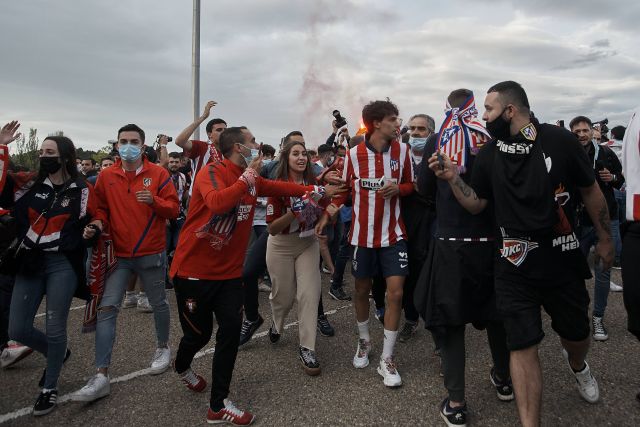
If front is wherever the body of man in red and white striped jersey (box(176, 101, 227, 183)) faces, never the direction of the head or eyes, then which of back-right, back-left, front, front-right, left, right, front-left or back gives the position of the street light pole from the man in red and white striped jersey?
back-left

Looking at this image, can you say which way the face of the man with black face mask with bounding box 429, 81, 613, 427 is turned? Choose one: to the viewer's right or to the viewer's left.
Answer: to the viewer's left

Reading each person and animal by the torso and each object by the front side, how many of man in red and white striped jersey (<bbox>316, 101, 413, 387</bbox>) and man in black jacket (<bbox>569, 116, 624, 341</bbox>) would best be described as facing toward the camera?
2

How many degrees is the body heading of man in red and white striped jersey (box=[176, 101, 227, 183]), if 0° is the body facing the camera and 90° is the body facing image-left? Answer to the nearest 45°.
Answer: approximately 315°

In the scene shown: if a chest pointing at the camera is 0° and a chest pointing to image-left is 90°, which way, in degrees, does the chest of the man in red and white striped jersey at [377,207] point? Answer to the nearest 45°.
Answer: approximately 0°

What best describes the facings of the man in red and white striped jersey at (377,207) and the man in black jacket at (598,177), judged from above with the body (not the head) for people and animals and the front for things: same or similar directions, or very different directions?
same or similar directions

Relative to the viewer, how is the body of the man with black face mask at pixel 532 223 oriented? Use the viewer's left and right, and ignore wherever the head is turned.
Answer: facing the viewer and to the left of the viewer

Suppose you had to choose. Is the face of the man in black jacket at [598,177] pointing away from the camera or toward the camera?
toward the camera

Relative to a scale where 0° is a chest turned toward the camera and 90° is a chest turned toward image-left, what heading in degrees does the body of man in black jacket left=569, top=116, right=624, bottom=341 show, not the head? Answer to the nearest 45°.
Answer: approximately 0°

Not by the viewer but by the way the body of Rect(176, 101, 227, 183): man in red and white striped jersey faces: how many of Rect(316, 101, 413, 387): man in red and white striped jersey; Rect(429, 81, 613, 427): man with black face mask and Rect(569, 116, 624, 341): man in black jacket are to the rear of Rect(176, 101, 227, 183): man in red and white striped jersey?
0

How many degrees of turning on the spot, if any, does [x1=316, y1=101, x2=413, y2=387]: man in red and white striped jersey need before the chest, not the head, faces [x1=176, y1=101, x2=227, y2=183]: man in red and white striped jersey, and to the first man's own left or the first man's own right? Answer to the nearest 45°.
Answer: approximately 135° to the first man's own right

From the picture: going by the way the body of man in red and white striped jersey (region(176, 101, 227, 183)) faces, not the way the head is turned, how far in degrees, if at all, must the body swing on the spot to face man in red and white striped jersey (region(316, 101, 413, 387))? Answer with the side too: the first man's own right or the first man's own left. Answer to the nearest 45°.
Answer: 0° — they already face them

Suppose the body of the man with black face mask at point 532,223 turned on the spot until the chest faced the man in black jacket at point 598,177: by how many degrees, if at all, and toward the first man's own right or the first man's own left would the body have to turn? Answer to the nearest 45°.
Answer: approximately 135° to the first man's own right

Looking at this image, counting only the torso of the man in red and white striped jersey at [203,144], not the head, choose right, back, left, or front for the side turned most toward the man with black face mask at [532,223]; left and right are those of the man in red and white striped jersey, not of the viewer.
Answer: front
